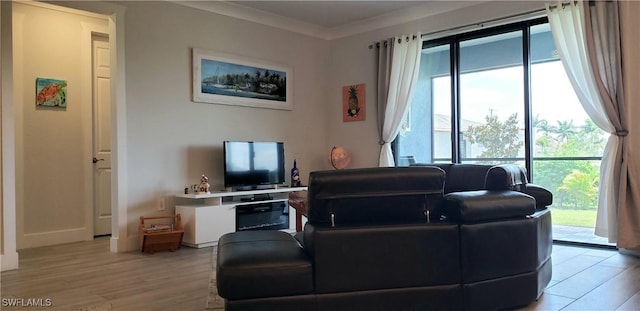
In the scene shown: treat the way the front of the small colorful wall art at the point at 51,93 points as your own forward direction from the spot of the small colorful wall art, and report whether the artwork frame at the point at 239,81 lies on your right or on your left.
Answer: on your left

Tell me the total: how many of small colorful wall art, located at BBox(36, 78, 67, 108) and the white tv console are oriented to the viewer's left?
0

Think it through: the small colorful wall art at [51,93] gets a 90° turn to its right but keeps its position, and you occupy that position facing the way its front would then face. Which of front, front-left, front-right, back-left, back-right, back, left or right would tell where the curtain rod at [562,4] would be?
back-left

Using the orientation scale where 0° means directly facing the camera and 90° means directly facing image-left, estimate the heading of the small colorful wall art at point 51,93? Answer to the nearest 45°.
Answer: approximately 0°
